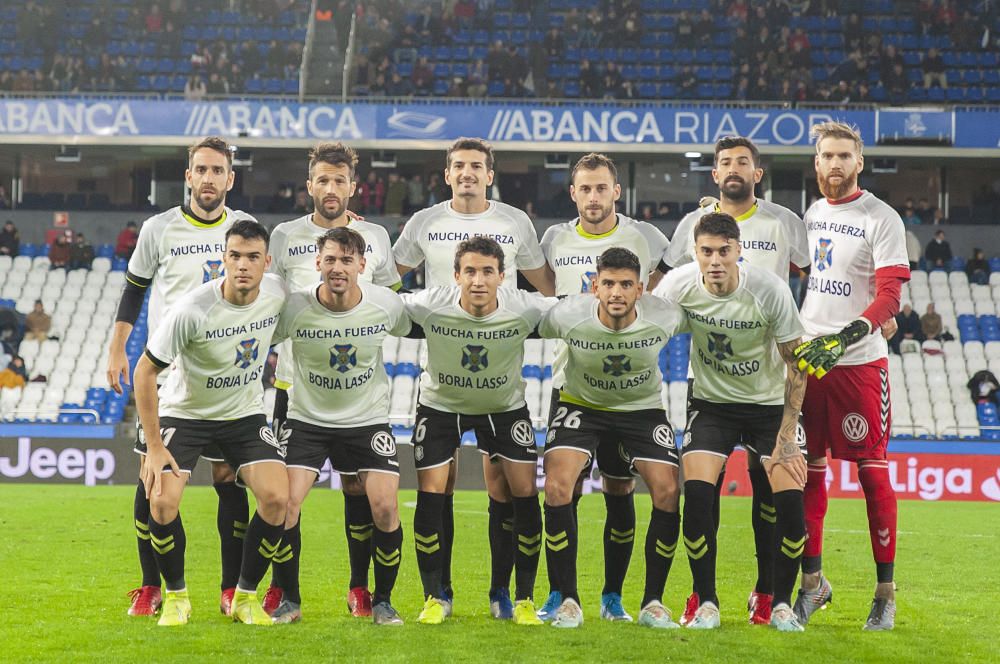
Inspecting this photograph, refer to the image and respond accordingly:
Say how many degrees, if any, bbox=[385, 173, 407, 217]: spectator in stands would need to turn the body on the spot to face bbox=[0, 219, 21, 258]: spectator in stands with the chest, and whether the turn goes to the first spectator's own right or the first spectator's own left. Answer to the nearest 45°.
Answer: approximately 90° to the first spectator's own right

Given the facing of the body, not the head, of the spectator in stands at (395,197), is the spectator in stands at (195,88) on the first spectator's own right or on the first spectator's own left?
on the first spectator's own right

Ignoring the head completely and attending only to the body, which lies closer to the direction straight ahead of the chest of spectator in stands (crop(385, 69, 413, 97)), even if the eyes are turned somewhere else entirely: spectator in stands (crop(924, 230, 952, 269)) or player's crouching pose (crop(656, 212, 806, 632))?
the player's crouching pose

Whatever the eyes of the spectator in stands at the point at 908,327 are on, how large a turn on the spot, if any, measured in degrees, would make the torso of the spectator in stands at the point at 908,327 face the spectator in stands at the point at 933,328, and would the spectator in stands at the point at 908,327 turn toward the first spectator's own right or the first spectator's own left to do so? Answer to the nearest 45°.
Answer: approximately 135° to the first spectator's own left

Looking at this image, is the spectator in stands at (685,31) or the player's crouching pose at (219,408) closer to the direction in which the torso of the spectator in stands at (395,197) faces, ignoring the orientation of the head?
the player's crouching pose

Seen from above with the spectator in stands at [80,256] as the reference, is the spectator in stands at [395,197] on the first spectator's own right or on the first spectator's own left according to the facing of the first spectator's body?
on the first spectator's own left

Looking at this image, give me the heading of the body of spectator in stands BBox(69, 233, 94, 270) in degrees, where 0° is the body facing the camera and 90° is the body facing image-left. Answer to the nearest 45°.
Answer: approximately 0°

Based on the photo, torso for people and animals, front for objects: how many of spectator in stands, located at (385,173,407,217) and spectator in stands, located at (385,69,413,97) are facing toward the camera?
2

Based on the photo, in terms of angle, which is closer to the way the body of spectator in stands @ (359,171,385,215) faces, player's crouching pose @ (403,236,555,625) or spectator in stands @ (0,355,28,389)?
the player's crouching pose
